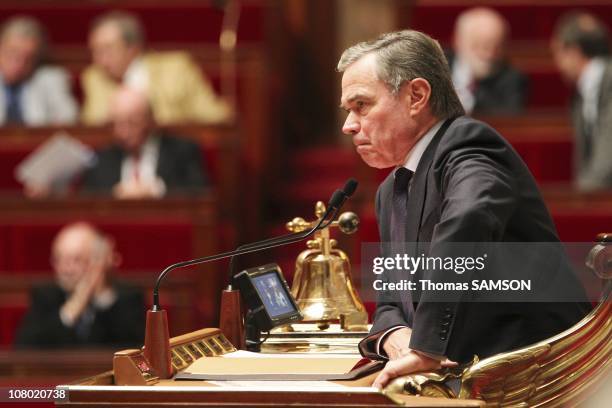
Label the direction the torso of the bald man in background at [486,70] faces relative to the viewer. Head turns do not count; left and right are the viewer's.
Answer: facing the viewer and to the left of the viewer

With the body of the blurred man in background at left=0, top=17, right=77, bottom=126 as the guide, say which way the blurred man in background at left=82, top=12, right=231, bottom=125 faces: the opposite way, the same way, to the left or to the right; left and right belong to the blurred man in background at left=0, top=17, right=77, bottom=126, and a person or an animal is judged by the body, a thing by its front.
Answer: the same way

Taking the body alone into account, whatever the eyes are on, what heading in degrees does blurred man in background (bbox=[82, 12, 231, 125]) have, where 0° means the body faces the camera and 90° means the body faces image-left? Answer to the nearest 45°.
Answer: approximately 45°

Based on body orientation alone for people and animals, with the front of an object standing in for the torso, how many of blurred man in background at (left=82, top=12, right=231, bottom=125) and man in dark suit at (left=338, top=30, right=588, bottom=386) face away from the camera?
0

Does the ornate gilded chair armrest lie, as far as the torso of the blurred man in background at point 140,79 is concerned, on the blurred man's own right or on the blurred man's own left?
on the blurred man's own left

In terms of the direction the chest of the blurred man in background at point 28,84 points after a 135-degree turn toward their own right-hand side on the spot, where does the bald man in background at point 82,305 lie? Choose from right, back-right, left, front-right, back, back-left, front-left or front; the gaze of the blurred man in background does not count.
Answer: back

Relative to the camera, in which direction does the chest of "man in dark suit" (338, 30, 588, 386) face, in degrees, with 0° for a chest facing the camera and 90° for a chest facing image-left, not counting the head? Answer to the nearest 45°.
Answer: approximately 90°

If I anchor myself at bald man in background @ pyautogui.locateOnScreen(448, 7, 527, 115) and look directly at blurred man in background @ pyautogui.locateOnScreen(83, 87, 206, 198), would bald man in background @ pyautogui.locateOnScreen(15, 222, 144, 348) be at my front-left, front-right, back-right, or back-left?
front-left

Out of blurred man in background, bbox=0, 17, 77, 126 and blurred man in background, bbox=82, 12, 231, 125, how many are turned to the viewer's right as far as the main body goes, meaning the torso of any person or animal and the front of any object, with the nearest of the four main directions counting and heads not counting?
0

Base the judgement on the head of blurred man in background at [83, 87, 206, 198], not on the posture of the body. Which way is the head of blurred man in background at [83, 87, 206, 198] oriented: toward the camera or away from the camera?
toward the camera

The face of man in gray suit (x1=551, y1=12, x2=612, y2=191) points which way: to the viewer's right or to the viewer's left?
to the viewer's left

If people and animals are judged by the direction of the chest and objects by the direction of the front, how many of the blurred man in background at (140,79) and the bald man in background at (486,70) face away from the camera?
0

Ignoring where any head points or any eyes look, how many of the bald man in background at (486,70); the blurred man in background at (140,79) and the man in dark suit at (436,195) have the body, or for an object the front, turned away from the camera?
0

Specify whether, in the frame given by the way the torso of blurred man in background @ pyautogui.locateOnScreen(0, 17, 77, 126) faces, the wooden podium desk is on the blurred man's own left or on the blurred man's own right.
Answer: on the blurred man's own left

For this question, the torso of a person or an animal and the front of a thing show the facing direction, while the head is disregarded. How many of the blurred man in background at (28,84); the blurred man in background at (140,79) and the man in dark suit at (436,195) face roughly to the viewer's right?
0
